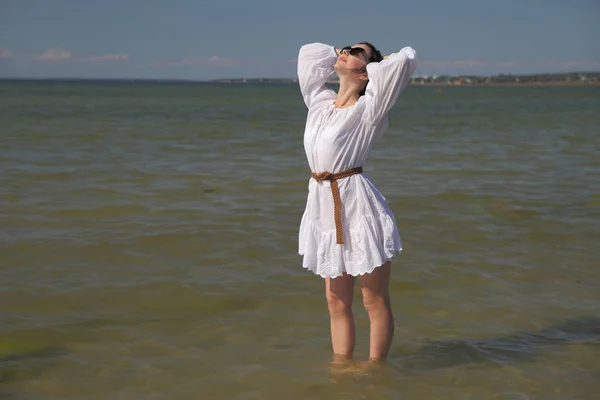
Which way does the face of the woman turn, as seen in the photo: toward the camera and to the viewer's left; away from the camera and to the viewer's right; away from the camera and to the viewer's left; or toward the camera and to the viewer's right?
toward the camera and to the viewer's left

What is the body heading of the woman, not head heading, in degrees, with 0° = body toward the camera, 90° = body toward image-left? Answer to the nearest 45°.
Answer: approximately 45°
